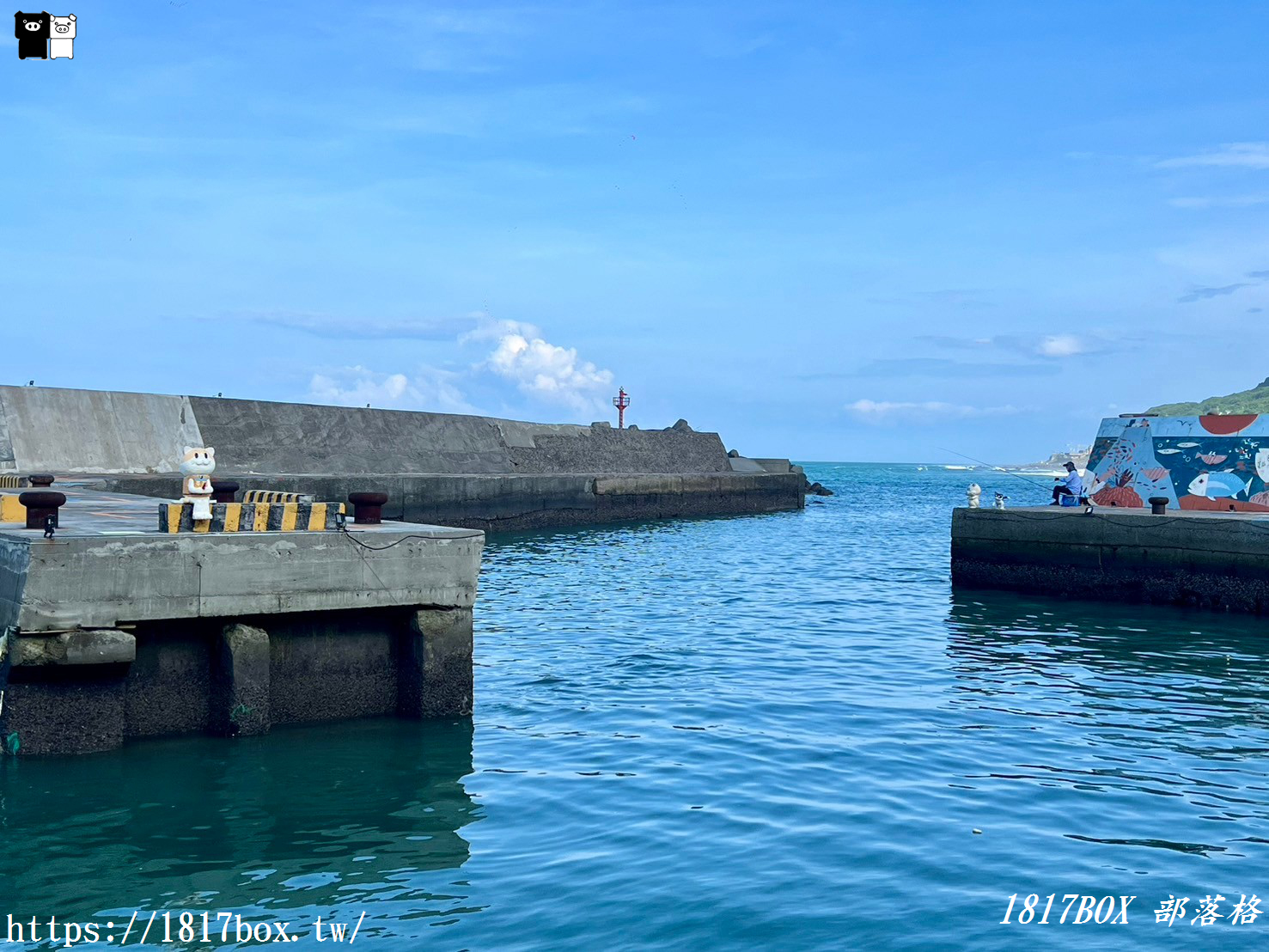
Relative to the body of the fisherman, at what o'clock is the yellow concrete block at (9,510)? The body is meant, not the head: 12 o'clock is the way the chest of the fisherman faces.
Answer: The yellow concrete block is roughly at 10 o'clock from the fisherman.

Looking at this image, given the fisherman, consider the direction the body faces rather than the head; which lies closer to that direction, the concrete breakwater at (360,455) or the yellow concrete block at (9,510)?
the concrete breakwater

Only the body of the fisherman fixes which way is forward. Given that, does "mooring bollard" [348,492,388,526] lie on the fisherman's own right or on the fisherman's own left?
on the fisherman's own left

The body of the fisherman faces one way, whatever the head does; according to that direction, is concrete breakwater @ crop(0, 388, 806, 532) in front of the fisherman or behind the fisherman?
in front

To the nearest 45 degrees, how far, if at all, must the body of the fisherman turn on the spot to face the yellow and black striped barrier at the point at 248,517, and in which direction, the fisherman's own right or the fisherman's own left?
approximately 90° to the fisherman's own left

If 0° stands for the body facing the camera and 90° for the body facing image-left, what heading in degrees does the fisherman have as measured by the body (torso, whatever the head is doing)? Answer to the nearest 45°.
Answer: approximately 90°

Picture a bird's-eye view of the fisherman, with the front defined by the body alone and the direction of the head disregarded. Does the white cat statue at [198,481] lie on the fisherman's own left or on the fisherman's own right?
on the fisherman's own left
